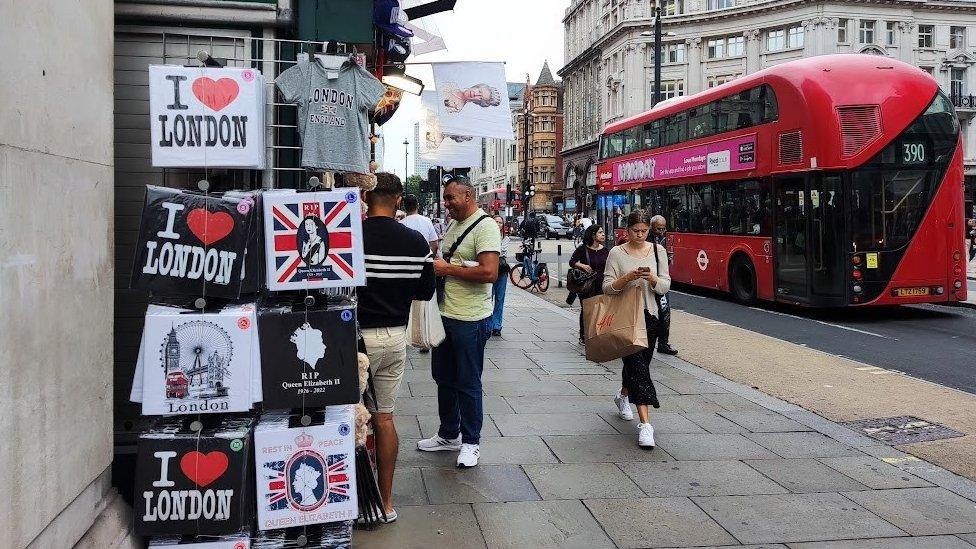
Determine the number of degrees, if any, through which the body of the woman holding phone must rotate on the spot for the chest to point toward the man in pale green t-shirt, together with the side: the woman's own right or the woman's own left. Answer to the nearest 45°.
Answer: approximately 45° to the woman's own right

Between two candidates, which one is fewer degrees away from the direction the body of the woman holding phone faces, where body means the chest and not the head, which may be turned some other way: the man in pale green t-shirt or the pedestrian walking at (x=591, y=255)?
the man in pale green t-shirt

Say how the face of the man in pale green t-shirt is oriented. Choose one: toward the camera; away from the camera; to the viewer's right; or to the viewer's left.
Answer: to the viewer's left

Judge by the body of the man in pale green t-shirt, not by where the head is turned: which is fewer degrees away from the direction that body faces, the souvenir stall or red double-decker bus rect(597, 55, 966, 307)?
the souvenir stall
